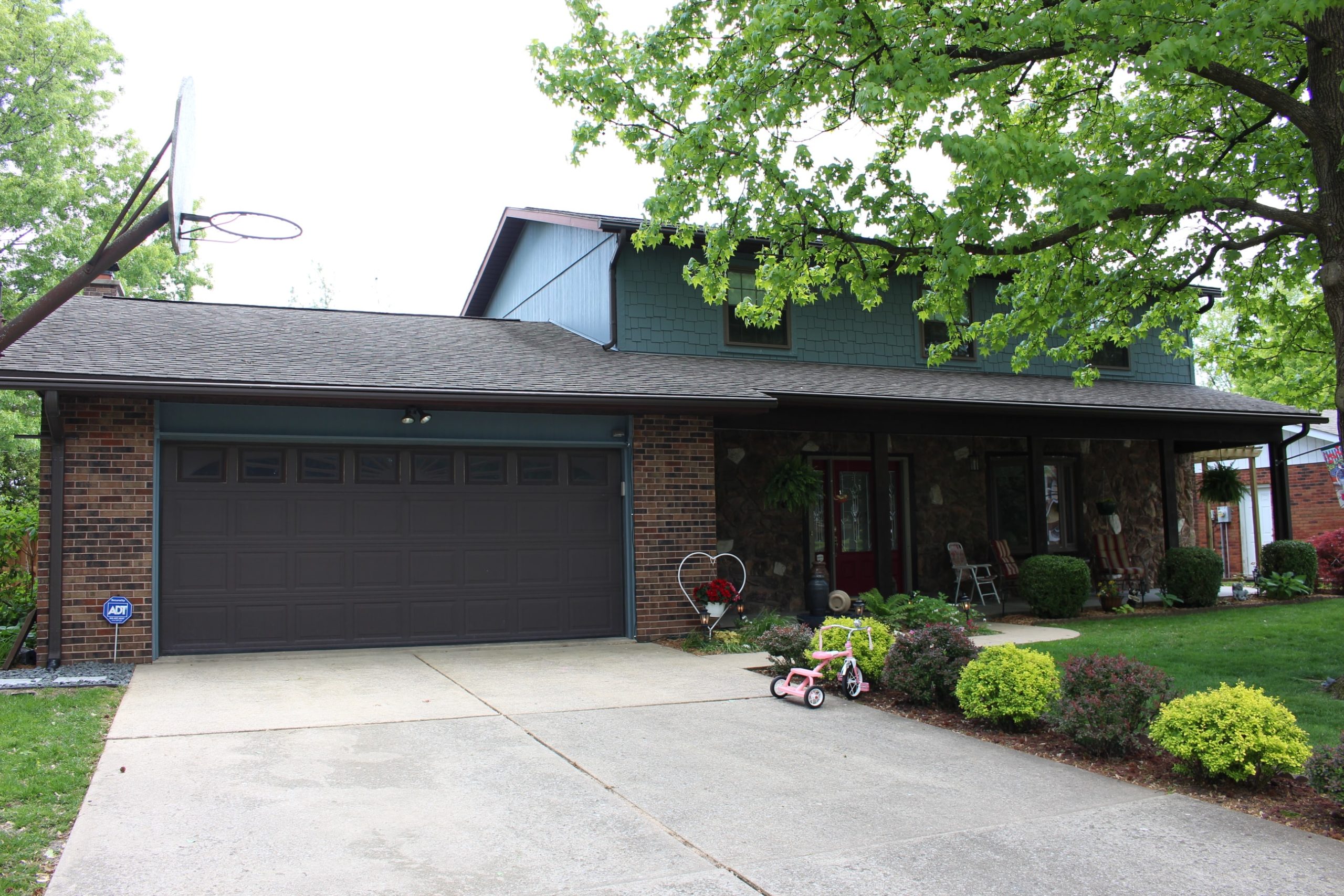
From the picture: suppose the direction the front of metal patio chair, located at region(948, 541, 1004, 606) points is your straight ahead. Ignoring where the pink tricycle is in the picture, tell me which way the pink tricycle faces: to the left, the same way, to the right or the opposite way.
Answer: to the left

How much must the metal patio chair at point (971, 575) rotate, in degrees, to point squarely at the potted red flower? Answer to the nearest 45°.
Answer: approximately 90° to its right

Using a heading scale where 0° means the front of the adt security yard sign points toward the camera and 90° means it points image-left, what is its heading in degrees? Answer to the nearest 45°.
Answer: approximately 0°

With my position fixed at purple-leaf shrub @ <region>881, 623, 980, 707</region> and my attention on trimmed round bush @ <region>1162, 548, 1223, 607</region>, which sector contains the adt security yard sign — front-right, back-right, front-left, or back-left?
back-left

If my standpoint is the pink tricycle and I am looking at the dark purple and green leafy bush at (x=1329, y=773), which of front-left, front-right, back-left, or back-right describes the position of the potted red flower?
back-left

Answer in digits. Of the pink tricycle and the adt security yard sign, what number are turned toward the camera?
1

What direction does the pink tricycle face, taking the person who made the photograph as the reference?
facing away from the viewer and to the right of the viewer

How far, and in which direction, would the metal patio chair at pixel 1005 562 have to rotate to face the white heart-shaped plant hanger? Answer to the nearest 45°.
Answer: approximately 90° to its right

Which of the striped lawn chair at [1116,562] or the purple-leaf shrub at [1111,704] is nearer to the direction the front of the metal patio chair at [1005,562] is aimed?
the purple-leaf shrub

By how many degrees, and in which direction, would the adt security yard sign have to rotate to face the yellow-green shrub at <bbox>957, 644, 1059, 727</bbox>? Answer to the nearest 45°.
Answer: approximately 45° to its left

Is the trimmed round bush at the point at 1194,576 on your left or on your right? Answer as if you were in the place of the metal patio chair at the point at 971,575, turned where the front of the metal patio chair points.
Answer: on your left
